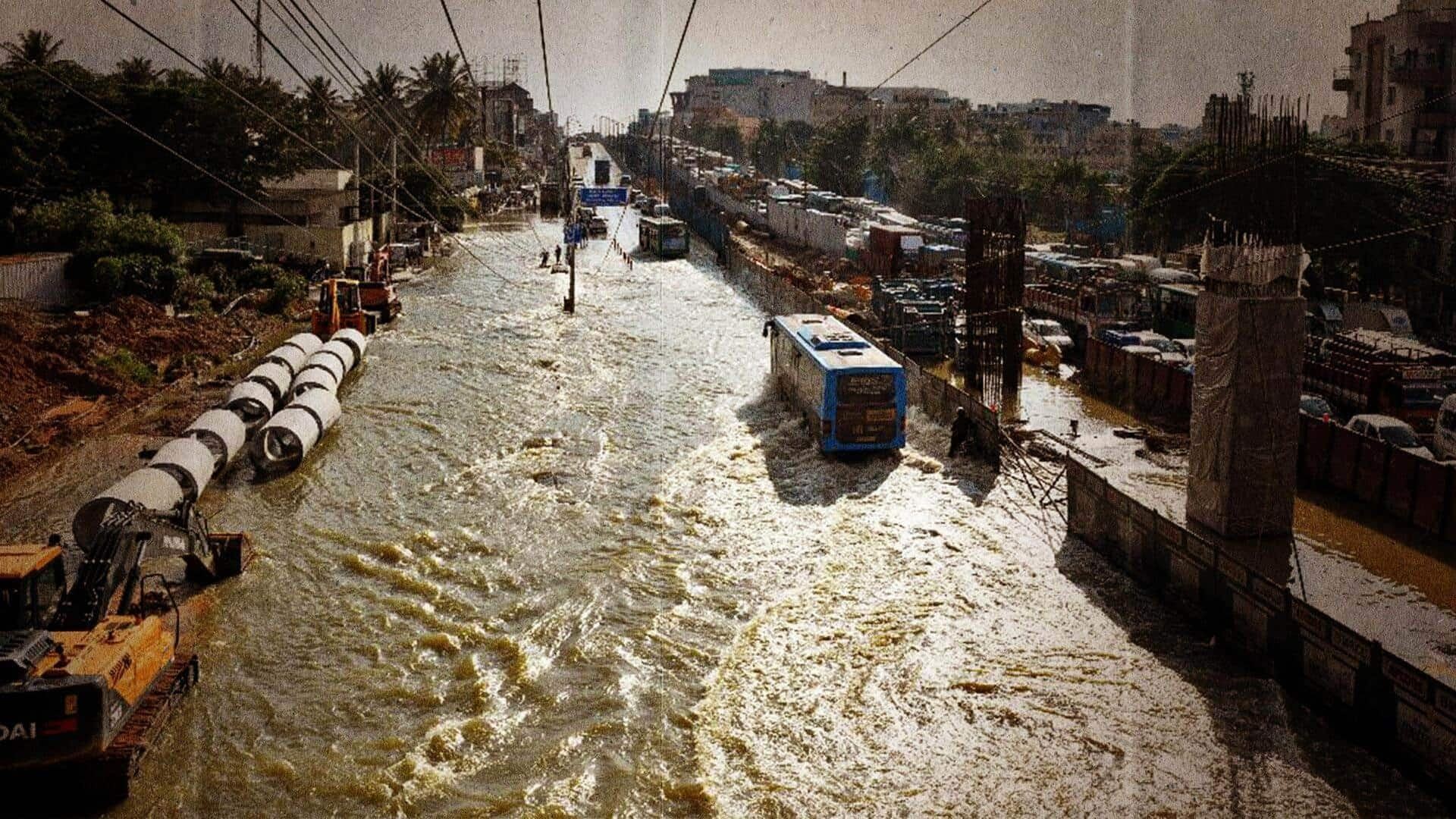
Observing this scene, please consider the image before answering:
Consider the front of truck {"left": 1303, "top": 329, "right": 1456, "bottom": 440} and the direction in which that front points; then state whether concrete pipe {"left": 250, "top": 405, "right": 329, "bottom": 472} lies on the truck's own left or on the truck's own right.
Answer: on the truck's own right

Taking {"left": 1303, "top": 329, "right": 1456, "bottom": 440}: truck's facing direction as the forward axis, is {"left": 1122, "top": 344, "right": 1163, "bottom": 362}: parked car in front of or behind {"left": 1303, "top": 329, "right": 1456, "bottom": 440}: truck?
behind

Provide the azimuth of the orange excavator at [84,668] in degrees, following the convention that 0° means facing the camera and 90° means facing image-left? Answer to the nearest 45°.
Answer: approximately 225°

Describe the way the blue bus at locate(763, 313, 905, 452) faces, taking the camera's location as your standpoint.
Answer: facing away from the viewer and to the left of the viewer
